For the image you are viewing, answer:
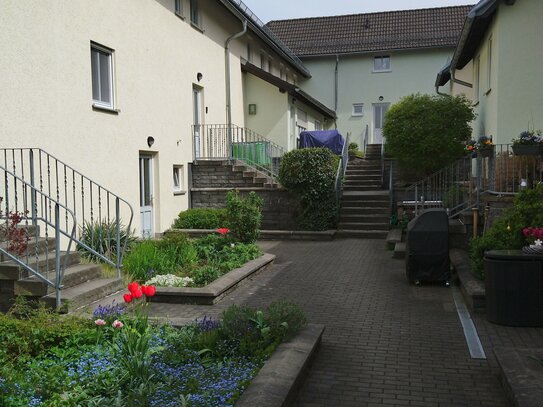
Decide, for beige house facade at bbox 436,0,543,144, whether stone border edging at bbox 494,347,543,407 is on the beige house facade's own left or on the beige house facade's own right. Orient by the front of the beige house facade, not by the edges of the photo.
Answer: on the beige house facade's own left

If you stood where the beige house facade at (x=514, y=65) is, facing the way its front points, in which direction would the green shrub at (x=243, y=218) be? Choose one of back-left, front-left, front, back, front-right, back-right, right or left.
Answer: front-left

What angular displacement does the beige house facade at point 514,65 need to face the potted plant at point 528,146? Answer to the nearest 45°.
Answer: approximately 90° to its left

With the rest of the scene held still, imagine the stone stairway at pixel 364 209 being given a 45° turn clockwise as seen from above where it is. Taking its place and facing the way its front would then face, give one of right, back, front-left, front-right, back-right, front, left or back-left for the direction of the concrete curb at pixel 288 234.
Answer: front

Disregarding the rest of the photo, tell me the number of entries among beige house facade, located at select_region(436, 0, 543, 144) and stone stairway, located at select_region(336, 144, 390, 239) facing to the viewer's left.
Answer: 1

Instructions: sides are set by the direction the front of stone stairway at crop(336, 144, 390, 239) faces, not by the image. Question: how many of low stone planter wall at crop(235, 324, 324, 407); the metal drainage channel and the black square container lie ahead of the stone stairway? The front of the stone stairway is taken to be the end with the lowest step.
3

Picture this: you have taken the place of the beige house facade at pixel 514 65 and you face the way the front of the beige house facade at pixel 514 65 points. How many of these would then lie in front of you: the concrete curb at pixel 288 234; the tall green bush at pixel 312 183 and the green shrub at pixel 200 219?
3

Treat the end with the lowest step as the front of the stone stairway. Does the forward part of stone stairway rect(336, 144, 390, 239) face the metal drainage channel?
yes

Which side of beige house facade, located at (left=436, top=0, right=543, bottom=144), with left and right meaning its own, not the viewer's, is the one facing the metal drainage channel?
left

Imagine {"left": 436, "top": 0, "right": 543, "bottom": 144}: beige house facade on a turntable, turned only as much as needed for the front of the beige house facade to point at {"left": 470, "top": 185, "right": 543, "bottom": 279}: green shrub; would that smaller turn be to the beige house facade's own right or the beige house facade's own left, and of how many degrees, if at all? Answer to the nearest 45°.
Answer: approximately 90° to the beige house facade's own left

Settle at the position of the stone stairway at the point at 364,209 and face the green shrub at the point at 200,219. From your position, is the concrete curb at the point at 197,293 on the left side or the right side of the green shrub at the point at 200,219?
left

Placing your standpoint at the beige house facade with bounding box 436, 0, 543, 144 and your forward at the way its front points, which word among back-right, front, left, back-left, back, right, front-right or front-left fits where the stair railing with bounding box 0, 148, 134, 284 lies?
front-left

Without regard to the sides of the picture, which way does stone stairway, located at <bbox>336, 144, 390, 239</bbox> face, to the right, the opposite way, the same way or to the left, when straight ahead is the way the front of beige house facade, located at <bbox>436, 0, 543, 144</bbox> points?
to the left

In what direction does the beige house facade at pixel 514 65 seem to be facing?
to the viewer's left

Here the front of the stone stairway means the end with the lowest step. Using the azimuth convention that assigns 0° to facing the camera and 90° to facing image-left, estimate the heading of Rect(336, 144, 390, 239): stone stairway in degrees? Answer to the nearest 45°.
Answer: approximately 0°

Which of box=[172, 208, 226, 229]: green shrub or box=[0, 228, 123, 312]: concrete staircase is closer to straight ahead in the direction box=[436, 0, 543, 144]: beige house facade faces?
the green shrub
